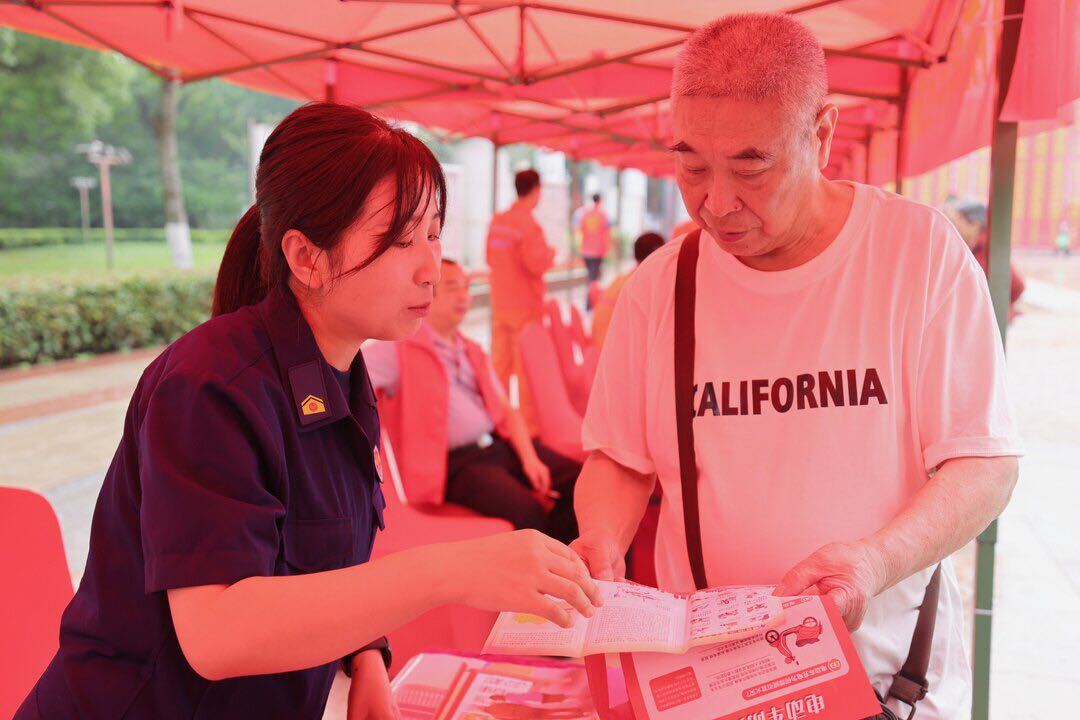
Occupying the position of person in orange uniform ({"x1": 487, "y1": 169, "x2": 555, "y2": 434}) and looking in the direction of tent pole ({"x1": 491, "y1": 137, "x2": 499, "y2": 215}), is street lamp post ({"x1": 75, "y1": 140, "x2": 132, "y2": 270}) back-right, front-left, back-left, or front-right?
front-left

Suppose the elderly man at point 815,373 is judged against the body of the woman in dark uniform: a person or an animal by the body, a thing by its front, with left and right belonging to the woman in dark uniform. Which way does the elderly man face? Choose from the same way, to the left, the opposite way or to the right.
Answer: to the right

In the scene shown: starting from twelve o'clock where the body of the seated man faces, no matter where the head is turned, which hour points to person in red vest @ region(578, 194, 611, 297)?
The person in red vest is roughly at 8 o'clock from the seated man.

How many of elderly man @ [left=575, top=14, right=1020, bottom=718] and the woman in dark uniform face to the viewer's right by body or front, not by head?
1

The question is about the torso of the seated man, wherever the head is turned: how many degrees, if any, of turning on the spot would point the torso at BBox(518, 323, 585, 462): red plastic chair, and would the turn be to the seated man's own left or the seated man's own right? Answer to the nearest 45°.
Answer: approximately 90° to the seated man's own left

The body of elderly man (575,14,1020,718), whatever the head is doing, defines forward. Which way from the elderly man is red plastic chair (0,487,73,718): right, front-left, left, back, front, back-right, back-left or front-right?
front-right

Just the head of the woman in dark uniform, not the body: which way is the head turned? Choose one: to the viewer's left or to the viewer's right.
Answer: to the viewer's right

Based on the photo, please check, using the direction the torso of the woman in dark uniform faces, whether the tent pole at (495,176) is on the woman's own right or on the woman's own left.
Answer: on the woman's own left

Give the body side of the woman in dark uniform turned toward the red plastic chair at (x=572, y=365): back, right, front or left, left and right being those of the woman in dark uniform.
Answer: left

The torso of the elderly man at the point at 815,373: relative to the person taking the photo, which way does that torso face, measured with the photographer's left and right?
facing the viewer and to the left of the viewer

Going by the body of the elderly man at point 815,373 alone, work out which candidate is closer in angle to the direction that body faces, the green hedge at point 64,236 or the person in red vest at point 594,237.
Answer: the green hedge

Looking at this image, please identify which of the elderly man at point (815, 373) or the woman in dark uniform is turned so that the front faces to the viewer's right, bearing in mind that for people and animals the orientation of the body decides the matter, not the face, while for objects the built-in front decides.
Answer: the woman in dark uniform

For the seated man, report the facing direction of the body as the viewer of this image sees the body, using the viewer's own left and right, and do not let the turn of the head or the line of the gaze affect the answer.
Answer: facing the viewer and to the right of the viewer

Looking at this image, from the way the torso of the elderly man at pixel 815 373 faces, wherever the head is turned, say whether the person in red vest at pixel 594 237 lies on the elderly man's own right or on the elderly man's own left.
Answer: on the elderly man's own right

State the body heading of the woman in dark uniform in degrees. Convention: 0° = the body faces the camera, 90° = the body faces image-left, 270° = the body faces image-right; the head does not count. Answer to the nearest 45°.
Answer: approximately 270°

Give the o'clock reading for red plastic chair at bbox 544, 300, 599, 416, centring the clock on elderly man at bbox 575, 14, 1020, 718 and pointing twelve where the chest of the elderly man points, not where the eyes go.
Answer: The red plastic chair is roughly at 4 o'clock from the elderly man.

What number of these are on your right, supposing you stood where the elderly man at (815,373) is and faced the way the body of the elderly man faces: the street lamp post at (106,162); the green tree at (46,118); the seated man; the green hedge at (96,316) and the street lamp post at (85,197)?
5

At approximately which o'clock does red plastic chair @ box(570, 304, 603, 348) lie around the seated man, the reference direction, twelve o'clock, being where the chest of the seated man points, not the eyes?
The red plastic chair is roughly at 8 o'clock from the seated man.

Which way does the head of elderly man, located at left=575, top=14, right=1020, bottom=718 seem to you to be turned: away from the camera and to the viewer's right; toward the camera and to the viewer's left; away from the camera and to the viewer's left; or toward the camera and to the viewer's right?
toward the camera and to the viewer's left
